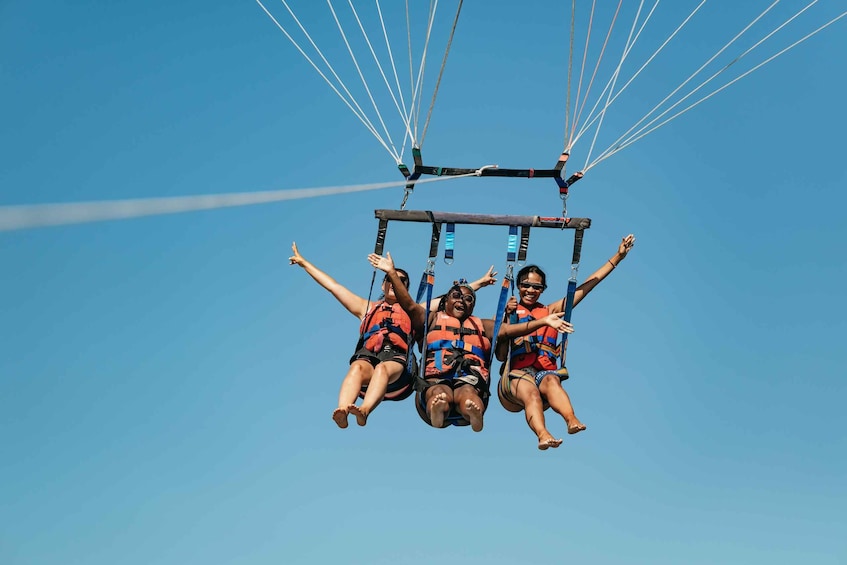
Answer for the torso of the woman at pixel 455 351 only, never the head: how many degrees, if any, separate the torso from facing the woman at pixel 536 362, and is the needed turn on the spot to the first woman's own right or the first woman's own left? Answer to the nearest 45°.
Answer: approximately 135° to the first woman's own left

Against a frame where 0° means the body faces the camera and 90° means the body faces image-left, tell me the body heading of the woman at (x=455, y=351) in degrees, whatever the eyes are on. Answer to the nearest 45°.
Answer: approximately 0°

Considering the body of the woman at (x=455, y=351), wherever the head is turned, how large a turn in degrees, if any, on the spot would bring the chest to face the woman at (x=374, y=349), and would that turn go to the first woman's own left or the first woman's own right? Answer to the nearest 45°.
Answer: approximately 90° to the first woman's own right
